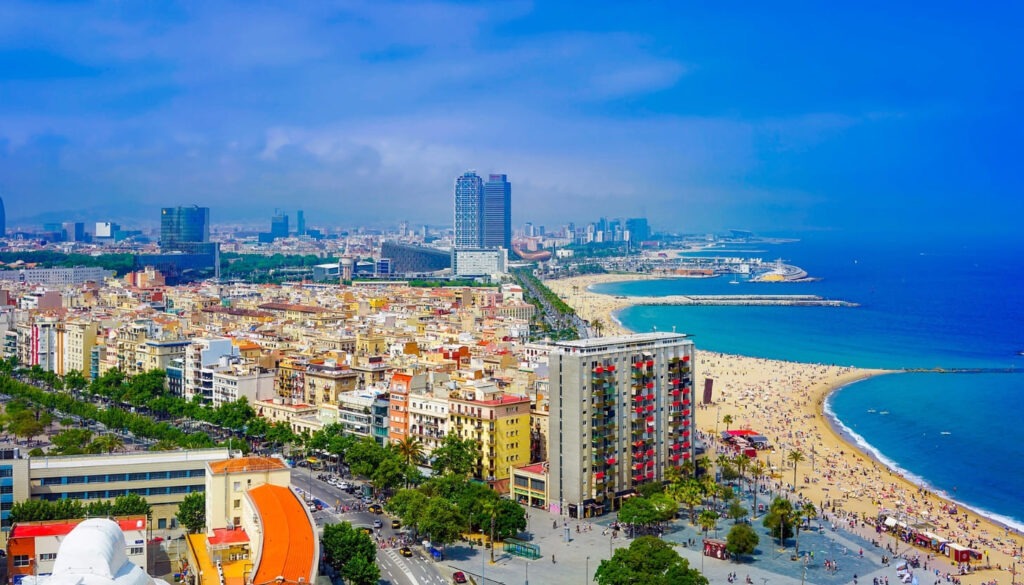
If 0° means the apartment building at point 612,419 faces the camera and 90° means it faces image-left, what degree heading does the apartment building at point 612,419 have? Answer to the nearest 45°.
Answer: approximately 315°

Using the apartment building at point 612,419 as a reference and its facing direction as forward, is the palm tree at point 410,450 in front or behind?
behind

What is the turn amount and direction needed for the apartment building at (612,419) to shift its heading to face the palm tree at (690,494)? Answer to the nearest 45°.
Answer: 0° — it already faces it

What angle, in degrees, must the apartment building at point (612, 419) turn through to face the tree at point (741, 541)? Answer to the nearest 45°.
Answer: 0° — it already faces it

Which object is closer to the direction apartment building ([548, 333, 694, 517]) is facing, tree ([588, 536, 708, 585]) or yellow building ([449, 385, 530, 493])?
the tree

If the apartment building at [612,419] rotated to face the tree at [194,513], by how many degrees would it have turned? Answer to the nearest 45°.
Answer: approximately 90° to its right

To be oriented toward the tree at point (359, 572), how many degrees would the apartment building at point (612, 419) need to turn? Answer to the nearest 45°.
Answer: approximately 90° to its right

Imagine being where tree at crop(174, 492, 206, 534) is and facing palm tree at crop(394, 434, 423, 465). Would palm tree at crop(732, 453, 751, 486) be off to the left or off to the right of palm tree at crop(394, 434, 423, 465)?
right
